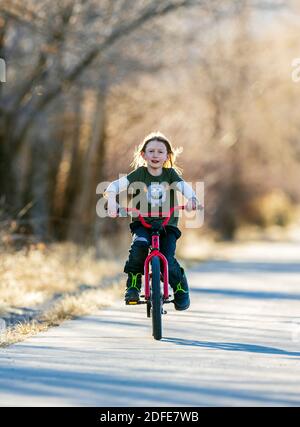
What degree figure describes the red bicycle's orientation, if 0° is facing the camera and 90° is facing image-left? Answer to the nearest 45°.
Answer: approximately 0°

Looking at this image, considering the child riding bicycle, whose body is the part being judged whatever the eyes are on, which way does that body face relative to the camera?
toward the camera
